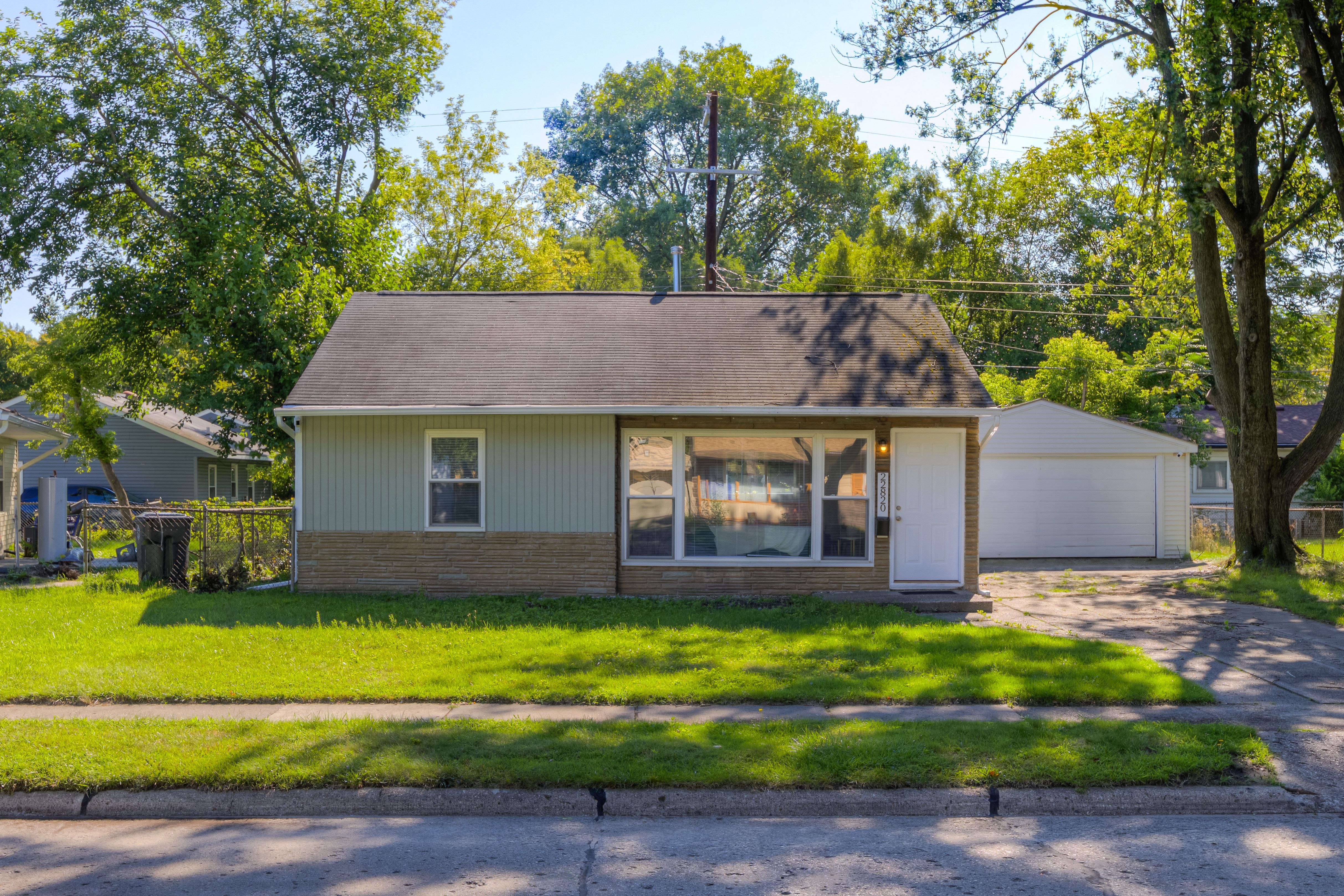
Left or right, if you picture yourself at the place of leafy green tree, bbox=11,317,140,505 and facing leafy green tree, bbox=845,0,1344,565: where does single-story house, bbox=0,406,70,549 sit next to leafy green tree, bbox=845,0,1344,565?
right

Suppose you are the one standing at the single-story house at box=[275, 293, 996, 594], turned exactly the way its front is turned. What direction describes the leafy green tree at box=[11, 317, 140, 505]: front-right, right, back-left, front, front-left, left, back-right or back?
back-right

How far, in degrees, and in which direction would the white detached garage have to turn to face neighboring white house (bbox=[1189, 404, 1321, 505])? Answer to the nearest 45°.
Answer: approximately 180°

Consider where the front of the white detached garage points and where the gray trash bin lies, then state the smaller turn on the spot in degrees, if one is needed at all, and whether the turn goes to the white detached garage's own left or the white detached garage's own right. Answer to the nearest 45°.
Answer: approximately 45° to the white detached garage's own right

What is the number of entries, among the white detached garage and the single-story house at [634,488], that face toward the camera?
2

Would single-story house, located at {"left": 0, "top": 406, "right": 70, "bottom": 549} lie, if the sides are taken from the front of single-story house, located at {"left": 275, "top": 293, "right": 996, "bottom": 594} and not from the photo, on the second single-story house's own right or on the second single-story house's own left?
on the second single-story house's own right
